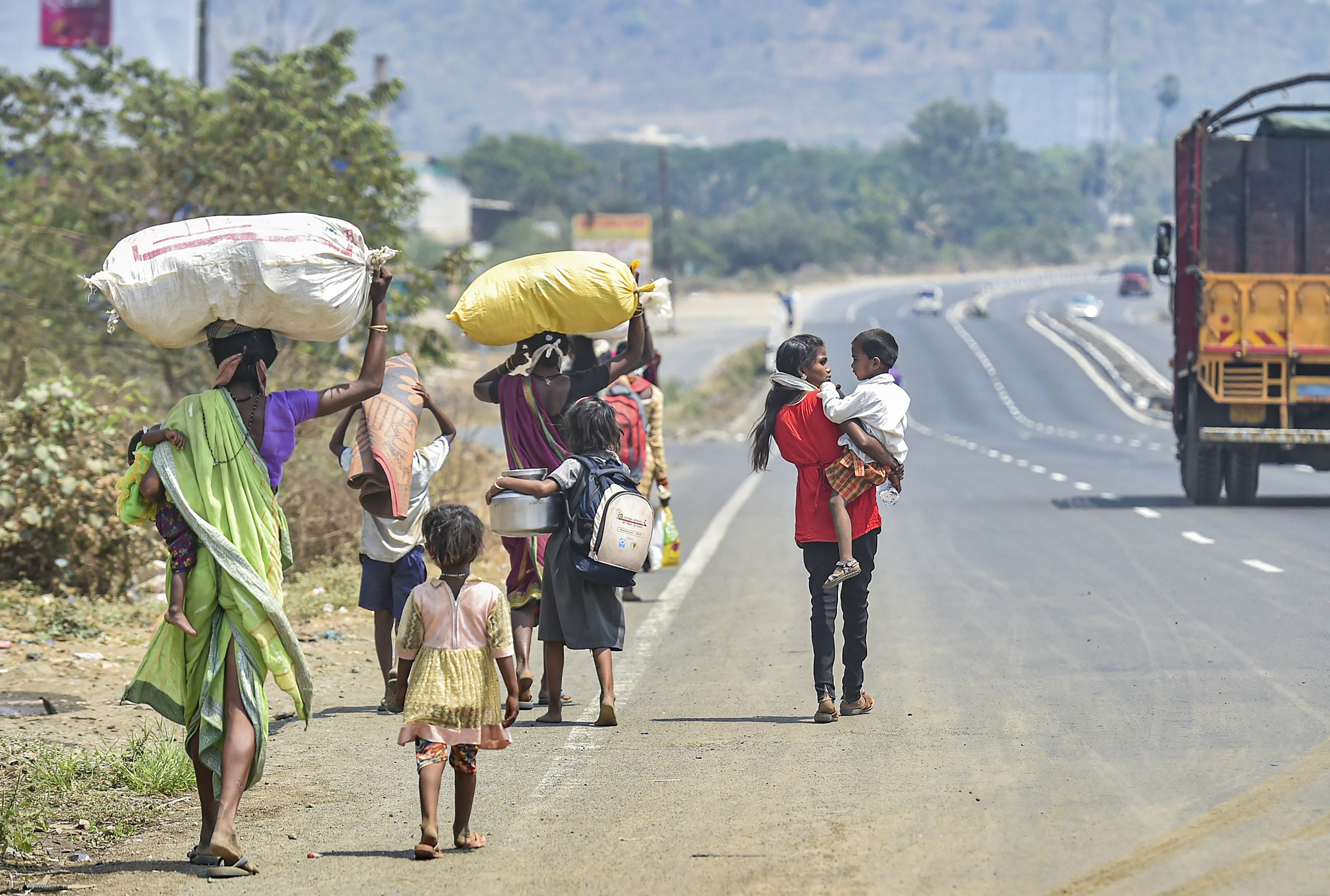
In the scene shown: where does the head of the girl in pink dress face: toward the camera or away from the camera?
away from the camera

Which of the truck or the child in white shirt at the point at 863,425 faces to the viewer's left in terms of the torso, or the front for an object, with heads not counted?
the child in white shirt

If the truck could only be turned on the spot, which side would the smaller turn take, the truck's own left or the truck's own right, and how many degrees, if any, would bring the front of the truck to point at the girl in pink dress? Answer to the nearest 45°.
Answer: approximately 180°

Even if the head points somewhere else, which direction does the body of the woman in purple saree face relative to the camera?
away from the camera

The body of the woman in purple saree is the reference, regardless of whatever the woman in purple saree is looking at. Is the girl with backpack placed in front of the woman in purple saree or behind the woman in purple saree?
behind

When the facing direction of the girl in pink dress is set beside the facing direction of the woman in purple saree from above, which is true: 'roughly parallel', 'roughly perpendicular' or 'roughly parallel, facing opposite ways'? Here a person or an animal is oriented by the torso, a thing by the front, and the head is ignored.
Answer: roughly parallel

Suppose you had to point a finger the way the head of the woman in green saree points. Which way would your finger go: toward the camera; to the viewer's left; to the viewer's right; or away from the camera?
away from the camera

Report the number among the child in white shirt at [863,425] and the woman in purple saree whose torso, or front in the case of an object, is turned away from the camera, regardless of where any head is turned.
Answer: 1

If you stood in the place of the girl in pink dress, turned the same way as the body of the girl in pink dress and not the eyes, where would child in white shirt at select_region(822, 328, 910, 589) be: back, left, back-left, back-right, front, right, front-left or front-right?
front-right

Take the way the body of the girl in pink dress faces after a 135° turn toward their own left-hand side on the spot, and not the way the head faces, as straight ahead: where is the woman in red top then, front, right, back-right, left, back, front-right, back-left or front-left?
back

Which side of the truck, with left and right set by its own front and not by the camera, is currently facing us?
back

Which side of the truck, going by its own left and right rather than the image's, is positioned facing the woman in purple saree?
back
